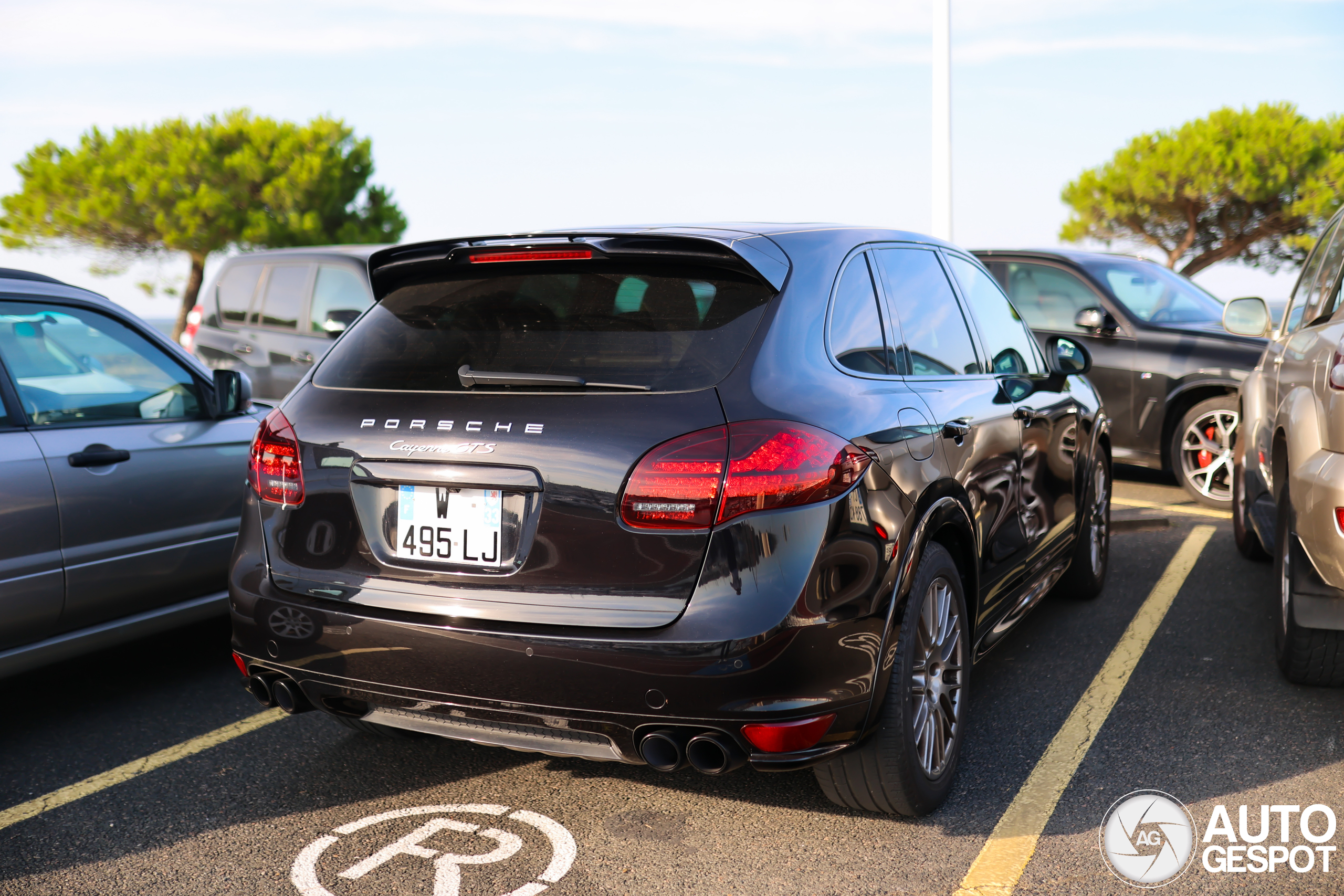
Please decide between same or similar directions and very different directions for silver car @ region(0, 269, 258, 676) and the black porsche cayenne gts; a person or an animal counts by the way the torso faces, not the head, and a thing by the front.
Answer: same or similar directions

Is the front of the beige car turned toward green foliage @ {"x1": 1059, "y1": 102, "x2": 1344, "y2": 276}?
yes

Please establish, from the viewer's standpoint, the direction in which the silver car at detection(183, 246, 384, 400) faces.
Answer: facing the viewer and to the right of the viewer

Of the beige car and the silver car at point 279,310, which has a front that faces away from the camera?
the beige car

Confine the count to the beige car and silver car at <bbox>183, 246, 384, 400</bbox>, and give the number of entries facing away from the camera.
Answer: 1

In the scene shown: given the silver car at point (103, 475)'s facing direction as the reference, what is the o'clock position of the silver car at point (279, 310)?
the silver car at point (279, 310) is roughly at 11 o'clock from the silver car at point (103, 475).

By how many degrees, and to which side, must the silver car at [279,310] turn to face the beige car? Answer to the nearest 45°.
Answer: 0° — it already faces it

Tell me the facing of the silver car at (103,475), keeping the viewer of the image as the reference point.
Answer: facing away from the viewer and to the right of the viewer

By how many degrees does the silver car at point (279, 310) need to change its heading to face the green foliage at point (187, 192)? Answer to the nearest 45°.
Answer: approximately 135° to its left

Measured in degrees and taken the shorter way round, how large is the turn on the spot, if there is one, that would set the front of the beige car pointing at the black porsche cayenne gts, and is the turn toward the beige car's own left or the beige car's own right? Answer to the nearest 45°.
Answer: approximately 135° to the beige car's own left

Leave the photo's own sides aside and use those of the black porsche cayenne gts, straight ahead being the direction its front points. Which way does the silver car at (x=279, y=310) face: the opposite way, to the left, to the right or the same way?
to the right

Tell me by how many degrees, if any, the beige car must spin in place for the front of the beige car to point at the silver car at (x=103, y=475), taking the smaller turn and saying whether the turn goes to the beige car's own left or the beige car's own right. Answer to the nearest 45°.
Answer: approximately 135° to the beige car's own left

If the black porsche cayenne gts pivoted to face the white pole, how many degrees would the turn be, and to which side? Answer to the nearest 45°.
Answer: approximately 45° to its left

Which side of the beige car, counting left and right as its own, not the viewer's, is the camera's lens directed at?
back

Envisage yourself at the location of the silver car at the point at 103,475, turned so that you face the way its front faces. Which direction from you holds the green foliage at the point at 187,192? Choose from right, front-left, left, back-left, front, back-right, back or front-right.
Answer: front-left

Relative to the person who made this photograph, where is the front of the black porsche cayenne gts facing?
facing away from the viewer and to the right of the viewer
